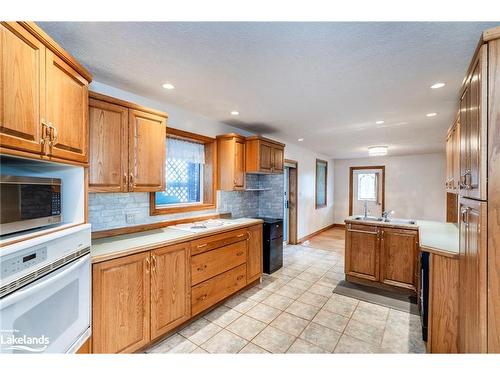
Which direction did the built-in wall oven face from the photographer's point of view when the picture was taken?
facing the viewer and to the right of the viewer

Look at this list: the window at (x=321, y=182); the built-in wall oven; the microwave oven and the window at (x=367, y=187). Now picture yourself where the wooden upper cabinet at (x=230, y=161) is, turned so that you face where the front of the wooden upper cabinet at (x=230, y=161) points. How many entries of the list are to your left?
2

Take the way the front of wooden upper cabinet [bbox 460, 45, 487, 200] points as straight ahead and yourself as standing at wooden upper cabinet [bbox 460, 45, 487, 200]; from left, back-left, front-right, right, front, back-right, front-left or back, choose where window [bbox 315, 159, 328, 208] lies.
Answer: front-right

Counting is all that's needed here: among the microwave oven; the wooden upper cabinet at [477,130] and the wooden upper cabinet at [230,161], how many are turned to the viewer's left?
1

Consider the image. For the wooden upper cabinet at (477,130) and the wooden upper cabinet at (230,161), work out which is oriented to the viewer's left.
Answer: the wooden upper cabinet at (477,130)

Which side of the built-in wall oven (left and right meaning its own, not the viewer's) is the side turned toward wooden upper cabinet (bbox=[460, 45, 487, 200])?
front

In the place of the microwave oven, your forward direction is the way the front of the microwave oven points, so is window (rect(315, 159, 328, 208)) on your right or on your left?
on your left

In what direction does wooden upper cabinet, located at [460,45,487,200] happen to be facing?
to the viewer's left

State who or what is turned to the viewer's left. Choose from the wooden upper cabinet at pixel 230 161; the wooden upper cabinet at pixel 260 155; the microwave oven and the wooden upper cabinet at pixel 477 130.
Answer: the wooden upper cabinet at pixel 477 130
